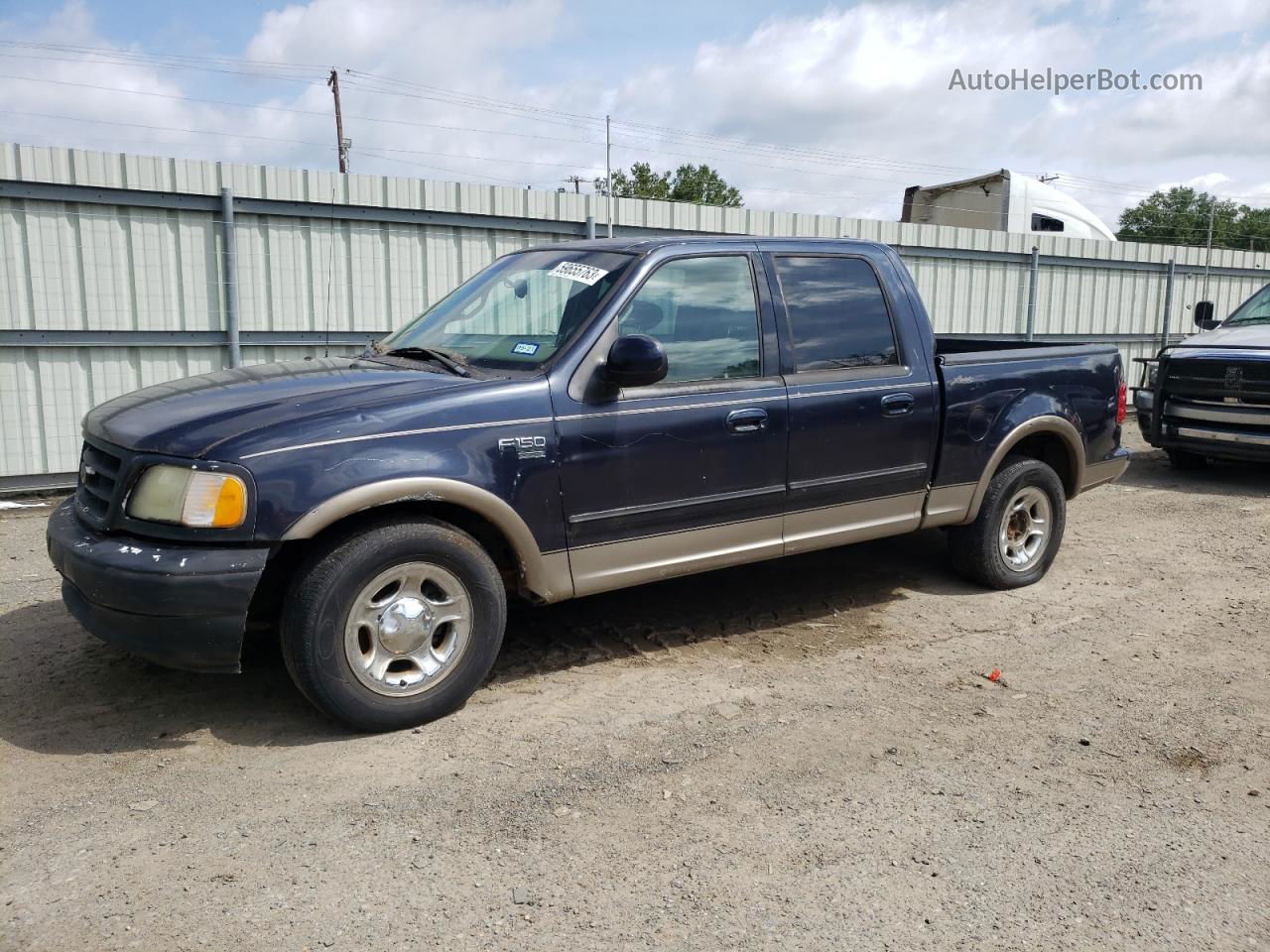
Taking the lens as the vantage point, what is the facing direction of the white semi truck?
facing away from the viewer and to the right of the viewer

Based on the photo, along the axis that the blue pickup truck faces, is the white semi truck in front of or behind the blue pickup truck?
behind

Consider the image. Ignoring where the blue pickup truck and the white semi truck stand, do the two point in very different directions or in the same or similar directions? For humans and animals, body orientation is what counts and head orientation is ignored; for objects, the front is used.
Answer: very different directions

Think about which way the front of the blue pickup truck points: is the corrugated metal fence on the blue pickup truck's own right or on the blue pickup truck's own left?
on the blue pickup truck's own right

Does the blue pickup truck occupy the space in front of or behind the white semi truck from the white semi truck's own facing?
behind
